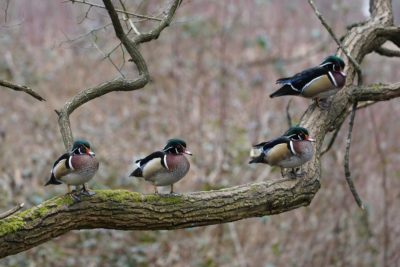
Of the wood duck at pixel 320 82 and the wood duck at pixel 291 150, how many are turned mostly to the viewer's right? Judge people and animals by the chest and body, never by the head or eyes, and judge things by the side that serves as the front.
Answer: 2

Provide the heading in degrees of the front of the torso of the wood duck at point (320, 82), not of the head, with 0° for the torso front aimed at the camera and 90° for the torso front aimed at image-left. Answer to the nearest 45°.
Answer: approximately 270°

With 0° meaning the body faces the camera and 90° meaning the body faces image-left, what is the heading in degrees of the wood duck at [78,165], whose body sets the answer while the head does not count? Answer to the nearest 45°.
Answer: approximately 315°

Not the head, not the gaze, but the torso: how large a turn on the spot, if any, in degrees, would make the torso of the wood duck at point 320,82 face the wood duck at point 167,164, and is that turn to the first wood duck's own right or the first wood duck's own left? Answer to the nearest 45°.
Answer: approximately 135° to the first wood duck's own right

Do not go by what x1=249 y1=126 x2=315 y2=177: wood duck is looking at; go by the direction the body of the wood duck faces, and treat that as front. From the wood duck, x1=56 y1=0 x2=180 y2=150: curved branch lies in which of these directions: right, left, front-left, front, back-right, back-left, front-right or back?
back-right

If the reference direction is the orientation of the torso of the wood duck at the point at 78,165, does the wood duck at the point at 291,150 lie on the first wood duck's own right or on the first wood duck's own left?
on the first wood duck's own left

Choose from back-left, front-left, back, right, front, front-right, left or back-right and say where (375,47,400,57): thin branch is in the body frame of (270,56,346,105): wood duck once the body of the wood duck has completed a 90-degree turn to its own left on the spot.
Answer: front-right

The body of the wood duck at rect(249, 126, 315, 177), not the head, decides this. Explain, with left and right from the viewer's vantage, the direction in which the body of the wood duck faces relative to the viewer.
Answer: facing to the right of the viewer

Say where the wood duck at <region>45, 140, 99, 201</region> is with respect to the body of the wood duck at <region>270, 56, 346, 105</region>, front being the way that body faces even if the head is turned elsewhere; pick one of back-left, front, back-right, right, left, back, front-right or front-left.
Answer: back-right

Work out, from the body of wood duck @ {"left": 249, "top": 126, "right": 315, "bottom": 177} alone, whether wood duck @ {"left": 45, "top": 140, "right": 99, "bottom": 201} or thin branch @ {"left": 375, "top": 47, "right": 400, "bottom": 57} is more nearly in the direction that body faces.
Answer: the thin branch
